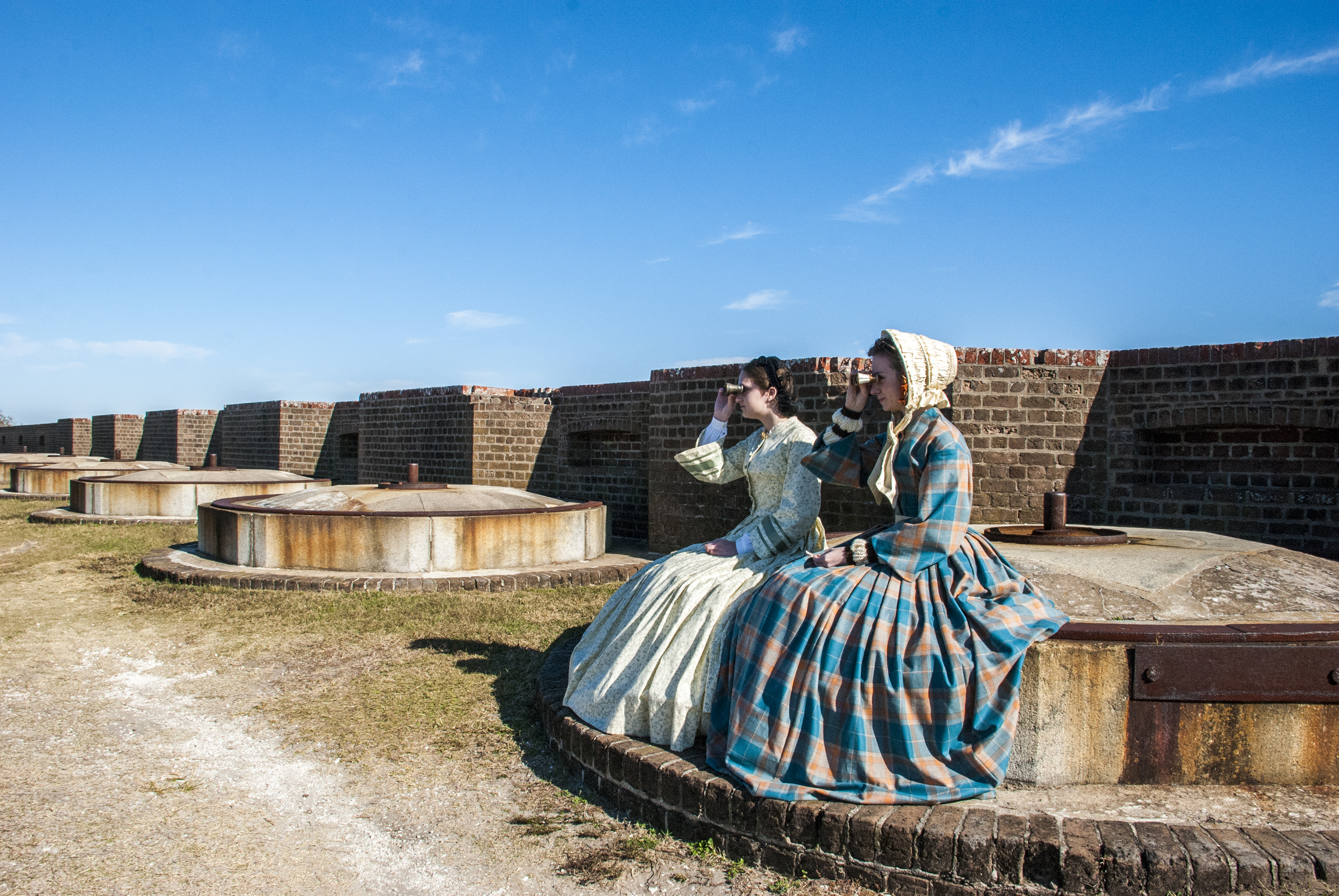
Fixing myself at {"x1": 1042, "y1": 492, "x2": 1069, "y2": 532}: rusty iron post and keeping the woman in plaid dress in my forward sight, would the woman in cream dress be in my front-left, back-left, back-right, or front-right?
front-right

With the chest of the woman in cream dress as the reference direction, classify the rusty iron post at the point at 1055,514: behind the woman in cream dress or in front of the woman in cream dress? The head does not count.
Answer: behind

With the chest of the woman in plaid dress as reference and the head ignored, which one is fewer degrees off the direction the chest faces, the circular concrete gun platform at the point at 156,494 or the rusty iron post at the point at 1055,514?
the circular concrete gun platform

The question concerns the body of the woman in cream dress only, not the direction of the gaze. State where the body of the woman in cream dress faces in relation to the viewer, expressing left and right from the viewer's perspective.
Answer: facing the viewer and to the left of the viewer

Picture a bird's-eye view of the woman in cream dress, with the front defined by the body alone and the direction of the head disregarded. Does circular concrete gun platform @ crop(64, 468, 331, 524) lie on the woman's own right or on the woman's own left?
on the woman's own right

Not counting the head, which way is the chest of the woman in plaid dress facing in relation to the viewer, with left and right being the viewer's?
facing to the left of the viewer

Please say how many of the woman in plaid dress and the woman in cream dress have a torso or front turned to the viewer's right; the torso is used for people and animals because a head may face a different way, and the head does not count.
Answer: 0

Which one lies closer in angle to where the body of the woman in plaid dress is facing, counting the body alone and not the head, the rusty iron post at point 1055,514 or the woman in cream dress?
the woman in cream dress

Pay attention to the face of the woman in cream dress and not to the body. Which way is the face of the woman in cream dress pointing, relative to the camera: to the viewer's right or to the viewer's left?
to the viewer's left

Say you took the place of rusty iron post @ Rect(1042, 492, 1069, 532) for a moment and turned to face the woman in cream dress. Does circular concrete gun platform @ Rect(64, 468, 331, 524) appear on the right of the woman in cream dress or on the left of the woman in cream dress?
right
